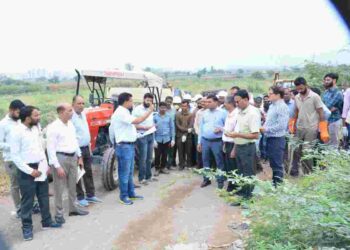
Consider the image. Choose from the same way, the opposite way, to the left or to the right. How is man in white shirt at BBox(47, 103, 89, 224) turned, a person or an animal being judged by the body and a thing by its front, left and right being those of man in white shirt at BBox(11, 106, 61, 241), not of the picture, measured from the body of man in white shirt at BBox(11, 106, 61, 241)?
the same way

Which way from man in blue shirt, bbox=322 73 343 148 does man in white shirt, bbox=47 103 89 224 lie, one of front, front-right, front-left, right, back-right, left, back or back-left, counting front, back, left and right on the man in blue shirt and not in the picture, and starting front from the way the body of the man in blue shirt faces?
front

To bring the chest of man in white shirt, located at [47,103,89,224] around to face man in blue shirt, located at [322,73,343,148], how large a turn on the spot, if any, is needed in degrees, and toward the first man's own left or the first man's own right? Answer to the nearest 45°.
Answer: approximately 45° to the first man's own left

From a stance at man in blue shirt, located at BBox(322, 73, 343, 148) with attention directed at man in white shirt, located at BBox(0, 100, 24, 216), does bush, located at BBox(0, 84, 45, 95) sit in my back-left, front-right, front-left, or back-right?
front-right

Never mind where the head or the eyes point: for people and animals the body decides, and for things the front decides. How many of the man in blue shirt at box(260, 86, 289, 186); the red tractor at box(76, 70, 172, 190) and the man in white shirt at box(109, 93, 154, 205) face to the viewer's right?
1

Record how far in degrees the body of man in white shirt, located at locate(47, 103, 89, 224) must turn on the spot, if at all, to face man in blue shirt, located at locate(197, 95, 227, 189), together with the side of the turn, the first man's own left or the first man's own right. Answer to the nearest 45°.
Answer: approximately 45° to the first man's own left

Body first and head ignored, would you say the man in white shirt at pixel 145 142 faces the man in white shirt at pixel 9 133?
no

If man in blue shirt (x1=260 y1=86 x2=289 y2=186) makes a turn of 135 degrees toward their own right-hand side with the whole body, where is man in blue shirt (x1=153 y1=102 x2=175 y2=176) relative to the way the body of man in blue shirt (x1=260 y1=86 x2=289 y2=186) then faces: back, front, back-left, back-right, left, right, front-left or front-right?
left

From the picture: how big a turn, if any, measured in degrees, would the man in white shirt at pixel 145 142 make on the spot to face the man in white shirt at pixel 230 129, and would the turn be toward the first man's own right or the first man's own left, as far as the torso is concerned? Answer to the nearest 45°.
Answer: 0° — they already face them

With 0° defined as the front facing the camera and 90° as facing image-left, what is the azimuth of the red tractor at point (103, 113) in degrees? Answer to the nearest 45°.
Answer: approximately 45°

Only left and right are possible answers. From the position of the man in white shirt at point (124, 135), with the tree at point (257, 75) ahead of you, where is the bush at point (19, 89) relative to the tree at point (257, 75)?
left

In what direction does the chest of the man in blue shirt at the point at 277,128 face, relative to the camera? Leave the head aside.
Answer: to the viewer's left

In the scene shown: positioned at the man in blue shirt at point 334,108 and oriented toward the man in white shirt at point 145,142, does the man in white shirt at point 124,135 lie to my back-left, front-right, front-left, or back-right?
front-left

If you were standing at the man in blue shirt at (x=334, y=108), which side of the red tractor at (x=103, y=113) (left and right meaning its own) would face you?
left

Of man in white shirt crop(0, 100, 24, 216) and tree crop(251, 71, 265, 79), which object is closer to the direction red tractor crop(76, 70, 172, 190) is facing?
the man in white shirt

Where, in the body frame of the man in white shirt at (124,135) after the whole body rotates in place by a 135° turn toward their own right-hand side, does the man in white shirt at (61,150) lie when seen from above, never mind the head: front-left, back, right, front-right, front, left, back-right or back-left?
front

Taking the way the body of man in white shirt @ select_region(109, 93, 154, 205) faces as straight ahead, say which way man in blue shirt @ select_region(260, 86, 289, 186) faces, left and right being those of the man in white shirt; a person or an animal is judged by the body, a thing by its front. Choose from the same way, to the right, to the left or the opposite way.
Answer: the opposite way

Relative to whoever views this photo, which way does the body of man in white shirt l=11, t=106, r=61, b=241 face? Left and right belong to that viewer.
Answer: facing the viewer and to the right of the viewer

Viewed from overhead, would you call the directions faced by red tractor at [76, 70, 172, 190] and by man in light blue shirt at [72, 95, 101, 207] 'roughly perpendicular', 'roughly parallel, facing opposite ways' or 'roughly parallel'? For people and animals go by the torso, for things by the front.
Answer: roughly perpendicular

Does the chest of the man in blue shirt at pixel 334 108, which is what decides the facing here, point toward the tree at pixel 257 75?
no
